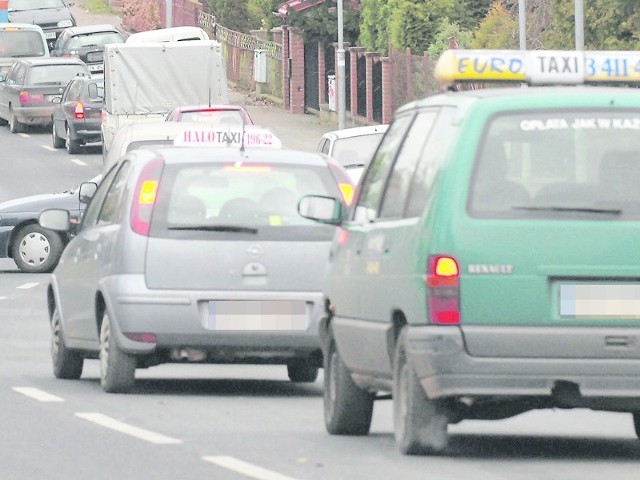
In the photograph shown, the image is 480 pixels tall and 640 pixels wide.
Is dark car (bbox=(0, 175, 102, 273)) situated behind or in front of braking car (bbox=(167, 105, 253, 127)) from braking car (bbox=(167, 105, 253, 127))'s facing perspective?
behind

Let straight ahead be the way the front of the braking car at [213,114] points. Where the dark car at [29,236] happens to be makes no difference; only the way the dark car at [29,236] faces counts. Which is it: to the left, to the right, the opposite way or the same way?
to the left

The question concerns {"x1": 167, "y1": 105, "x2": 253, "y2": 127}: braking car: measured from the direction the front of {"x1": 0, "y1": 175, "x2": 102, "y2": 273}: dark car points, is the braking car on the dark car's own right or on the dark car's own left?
on the dark car's own right

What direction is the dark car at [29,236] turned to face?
to the viewer's left

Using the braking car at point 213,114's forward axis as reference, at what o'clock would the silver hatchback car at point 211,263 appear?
The silver hatchback car is roughly at 6 o'clock from the braking car.

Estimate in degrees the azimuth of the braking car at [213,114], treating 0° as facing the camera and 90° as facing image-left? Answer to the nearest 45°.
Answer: approximately 180°

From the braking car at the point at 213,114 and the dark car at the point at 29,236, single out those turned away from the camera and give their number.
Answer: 1

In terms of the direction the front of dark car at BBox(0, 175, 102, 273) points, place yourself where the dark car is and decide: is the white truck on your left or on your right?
on your right

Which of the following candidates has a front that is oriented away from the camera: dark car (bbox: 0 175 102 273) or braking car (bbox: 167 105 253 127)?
the braking car

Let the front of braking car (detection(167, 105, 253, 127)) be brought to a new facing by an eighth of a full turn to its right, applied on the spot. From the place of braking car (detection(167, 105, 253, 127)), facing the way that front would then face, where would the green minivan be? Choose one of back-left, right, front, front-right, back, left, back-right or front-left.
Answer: back-right
